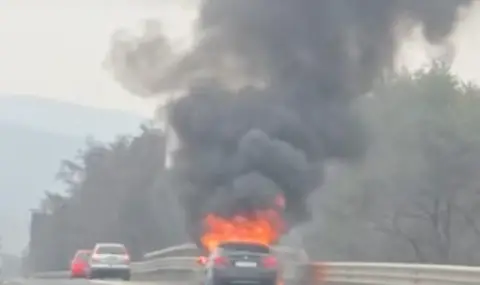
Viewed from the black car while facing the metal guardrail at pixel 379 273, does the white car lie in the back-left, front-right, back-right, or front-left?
back-left

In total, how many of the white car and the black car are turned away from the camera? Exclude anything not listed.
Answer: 2

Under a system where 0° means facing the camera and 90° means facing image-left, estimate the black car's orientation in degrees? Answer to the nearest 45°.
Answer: approximately 180°

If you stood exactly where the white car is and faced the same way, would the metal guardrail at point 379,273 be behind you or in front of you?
behind

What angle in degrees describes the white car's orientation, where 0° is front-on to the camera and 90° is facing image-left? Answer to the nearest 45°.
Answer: approximately 180°

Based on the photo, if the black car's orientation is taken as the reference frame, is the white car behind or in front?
in front
